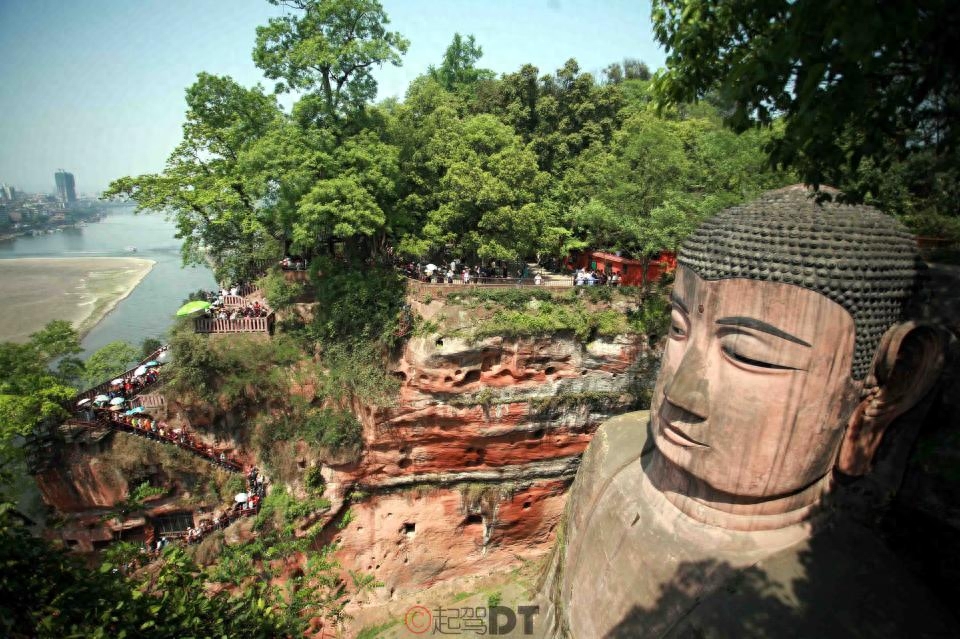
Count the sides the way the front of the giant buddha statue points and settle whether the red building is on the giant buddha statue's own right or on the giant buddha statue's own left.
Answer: on the giant buddha statue's own right

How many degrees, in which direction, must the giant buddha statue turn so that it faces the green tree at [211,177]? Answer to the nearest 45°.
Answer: approximately 45° to its right

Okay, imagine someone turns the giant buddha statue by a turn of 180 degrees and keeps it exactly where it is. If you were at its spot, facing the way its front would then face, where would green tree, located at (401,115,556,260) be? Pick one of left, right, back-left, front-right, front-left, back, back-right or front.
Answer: left

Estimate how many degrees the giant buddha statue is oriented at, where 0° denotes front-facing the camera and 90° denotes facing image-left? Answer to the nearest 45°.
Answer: approximately 45°

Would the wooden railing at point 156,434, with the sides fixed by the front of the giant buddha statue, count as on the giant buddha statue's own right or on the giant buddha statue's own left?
on the giant buddha statue's own right

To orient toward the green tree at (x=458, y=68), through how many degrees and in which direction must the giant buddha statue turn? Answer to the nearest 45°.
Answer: approximately 90° to its right

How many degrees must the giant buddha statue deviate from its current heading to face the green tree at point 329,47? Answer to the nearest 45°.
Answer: approximately 45° to its right
